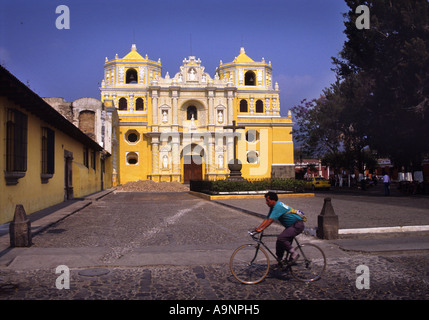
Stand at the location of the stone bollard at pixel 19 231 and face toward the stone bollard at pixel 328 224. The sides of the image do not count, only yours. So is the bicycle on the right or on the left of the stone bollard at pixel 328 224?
right

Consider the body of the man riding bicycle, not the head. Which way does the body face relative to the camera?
to the viewer's left

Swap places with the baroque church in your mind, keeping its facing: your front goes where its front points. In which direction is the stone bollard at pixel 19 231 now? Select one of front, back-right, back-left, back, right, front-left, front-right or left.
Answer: front

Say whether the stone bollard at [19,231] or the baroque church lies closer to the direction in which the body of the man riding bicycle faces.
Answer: the stone bollard

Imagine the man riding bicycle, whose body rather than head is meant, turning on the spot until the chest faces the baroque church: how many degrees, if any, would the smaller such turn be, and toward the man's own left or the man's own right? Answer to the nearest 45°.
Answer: approximately 90° to the man's own right

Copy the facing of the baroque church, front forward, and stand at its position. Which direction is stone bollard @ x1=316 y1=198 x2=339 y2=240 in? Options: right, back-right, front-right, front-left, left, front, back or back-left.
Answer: front

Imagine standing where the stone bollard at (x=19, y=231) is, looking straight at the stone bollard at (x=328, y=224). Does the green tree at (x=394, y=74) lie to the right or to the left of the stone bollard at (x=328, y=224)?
left

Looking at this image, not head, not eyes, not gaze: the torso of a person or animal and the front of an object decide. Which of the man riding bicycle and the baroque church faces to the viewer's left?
the man riding bicycle

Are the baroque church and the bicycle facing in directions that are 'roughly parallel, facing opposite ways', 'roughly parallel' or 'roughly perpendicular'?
roughly perpendicular

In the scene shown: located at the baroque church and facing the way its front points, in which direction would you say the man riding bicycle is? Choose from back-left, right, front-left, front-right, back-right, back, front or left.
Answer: front

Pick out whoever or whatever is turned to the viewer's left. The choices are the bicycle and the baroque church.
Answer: the bicycle

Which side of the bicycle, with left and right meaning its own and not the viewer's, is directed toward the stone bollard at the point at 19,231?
front

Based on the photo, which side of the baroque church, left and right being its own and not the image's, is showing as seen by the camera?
front

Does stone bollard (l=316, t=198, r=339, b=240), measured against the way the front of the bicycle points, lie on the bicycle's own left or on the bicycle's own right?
on the bicycle's own right

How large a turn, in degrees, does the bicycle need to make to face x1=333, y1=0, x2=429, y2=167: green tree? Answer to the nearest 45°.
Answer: approximately 90° to its right

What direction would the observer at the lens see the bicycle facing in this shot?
facing to the left of the viewer
